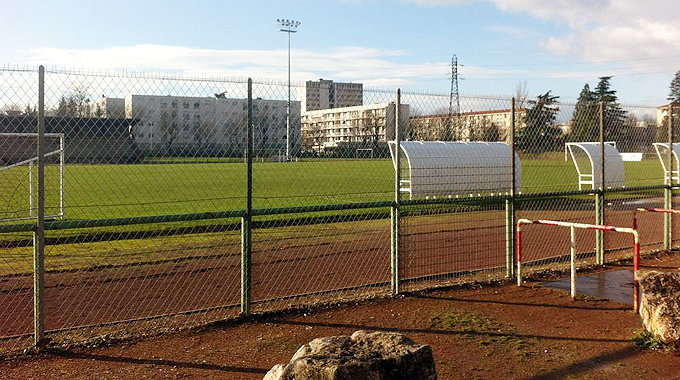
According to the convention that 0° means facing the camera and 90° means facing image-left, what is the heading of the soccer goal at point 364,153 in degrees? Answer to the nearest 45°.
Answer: approximately 0°

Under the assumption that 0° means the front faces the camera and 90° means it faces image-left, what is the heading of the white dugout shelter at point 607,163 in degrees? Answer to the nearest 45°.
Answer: approximately 135°

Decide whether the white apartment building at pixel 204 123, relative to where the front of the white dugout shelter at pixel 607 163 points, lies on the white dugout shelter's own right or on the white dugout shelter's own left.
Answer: on the white dugout shelter's own left

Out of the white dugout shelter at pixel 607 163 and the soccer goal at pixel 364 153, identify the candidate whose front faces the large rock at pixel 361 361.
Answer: the soccer goal

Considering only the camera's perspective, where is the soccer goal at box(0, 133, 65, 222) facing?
facing away from the viewer and to the right of the viewer

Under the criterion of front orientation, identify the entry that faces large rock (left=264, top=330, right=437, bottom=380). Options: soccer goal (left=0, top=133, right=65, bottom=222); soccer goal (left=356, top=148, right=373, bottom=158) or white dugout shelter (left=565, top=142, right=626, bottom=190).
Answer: soccer goal (left=356, top=148, right=373, bottom=158)

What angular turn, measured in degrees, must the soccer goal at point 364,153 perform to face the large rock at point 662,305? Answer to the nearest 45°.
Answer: approximately 45° to its left

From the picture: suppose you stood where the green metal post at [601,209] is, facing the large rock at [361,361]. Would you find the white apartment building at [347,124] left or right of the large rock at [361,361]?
right

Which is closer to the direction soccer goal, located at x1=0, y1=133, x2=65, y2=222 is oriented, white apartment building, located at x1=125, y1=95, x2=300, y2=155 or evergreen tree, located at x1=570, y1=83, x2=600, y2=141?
the evergreen tree
